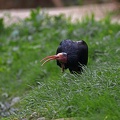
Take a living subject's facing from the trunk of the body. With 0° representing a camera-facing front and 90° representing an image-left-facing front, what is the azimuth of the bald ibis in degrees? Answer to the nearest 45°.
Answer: approximately 45°
